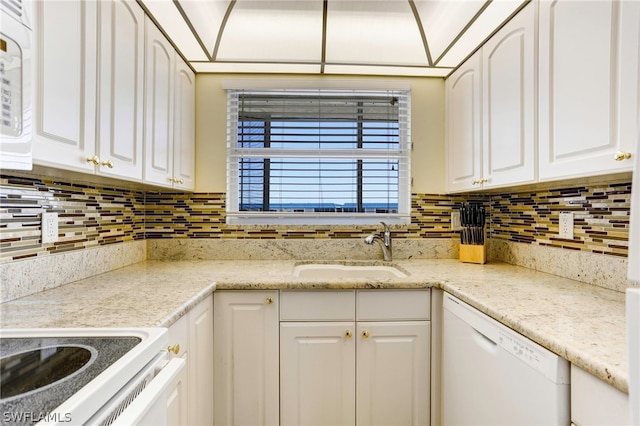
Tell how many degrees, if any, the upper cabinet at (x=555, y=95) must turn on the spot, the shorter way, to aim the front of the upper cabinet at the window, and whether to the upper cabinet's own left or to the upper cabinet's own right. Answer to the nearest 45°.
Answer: approximately 45° to the upper cabinet's own right

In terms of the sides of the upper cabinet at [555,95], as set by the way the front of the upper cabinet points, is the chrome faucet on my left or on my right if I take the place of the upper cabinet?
on my right

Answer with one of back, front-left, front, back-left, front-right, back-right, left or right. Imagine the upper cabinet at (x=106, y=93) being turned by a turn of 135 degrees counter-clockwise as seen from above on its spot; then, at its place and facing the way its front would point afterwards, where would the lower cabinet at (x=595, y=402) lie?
back-right

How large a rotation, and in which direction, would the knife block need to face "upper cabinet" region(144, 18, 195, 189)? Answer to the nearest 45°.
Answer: approximately 45° to its right

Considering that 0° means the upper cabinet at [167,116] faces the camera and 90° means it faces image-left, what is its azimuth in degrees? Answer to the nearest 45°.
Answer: approximately 315°

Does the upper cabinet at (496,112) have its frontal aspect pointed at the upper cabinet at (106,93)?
yes

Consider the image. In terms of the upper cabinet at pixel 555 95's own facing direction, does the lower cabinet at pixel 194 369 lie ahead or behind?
ahead

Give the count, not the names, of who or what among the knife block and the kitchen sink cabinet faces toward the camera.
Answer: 2

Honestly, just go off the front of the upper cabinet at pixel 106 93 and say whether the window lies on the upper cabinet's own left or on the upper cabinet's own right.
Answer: on the upper cabinet's own left

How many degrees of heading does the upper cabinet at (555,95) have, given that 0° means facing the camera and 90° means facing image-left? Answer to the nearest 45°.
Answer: approximately 45°

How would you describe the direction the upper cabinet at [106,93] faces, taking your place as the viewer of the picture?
facing the viewer and to the right of the viewer

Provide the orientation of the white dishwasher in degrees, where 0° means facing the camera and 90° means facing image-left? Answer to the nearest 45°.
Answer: approximately 45°

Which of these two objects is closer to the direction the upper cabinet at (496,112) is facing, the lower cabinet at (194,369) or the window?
the lower cabinet

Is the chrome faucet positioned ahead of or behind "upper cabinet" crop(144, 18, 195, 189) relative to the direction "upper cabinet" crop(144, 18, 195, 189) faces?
ahead
